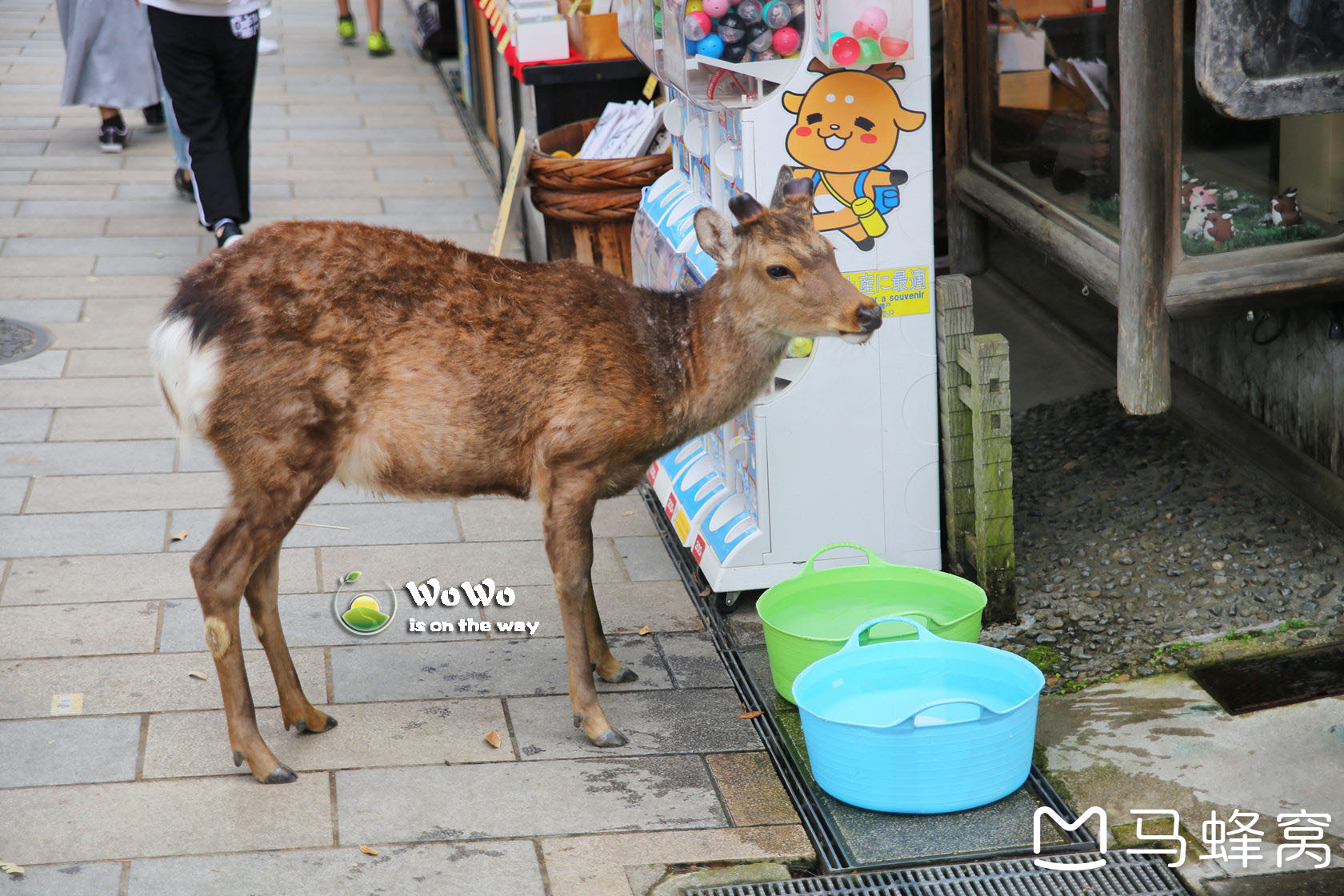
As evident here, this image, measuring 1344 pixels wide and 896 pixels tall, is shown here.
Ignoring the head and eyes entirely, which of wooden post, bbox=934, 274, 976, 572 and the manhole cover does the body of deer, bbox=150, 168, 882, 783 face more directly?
the wooden post

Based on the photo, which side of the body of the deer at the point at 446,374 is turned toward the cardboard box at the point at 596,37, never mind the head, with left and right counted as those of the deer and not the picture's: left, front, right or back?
left

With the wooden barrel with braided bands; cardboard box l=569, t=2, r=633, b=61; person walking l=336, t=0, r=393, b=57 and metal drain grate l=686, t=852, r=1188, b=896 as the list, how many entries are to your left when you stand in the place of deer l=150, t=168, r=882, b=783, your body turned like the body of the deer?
3

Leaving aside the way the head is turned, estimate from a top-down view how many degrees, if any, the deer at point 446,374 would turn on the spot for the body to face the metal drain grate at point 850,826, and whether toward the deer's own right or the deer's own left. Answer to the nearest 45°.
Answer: approximately 45° to the deer's own right

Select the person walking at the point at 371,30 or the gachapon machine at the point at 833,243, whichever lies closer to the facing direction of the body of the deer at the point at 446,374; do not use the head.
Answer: the gachapon machine

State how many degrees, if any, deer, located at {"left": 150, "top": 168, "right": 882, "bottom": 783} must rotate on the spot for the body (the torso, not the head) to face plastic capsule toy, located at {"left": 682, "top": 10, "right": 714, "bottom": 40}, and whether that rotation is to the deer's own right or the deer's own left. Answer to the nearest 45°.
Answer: approximately 45° to the deer's own left

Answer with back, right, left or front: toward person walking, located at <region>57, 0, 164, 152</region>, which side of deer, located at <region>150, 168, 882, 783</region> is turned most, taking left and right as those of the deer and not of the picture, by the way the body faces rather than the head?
left

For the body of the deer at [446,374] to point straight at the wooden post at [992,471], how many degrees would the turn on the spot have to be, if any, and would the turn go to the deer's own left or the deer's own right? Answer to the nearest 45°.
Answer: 0° — it already faces it

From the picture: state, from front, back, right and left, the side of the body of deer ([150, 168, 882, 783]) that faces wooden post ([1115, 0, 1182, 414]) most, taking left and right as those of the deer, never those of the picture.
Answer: front

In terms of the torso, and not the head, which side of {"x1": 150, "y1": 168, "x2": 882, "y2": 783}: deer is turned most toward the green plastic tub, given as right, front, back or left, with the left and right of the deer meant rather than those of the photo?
front

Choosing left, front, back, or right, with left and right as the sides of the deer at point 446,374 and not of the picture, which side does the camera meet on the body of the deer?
right

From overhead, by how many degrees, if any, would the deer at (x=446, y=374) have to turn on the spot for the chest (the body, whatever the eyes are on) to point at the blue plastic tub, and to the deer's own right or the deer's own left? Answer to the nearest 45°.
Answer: approximately 45° to the deer's own right

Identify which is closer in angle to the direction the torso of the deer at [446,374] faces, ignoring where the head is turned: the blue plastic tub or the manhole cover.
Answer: the blue plastic tub
